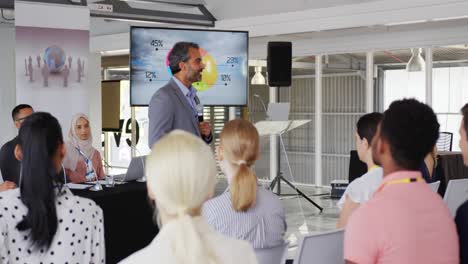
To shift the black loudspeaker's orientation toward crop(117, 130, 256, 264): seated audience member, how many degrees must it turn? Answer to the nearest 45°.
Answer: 0° — it already faces them

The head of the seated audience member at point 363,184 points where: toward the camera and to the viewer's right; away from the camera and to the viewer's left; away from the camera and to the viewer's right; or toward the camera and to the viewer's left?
away from the camera and to the viewer's left

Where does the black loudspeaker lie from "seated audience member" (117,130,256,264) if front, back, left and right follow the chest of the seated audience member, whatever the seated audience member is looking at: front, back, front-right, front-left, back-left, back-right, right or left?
front

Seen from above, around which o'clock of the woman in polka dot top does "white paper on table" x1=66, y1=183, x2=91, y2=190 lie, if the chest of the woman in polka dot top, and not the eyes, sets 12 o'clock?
The white paper on table is roughly at 12 o'clock from the woman in polka dot top.

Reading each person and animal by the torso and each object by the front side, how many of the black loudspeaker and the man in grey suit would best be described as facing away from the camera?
0

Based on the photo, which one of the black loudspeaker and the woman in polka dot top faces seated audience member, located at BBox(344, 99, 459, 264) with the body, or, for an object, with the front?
the black loudspeaker

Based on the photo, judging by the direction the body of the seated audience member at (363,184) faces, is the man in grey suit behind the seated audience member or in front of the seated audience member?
in front

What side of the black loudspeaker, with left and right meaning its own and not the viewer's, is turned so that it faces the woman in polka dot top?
front

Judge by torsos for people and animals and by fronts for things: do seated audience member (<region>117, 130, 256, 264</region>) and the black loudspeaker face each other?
yes

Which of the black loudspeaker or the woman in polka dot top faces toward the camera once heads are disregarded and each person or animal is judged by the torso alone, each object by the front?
the black loudspeaker

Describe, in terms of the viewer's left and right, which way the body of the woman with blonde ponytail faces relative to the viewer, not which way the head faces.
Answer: facing away from the viewer

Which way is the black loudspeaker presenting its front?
toward the camera

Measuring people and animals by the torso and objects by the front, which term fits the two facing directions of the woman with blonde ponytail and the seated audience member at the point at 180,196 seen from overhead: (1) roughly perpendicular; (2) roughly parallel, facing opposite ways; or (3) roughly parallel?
roughly parallel

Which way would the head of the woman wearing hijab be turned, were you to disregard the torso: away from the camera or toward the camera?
toward the camera

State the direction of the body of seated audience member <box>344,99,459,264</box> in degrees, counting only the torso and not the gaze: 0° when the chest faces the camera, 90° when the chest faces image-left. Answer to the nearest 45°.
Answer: approximately 135°

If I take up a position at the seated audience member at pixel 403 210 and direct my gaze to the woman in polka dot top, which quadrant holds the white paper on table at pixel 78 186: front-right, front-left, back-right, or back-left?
front-right

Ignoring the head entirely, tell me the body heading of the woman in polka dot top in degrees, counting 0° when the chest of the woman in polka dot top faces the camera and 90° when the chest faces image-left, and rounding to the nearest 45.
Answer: approximately 180°
